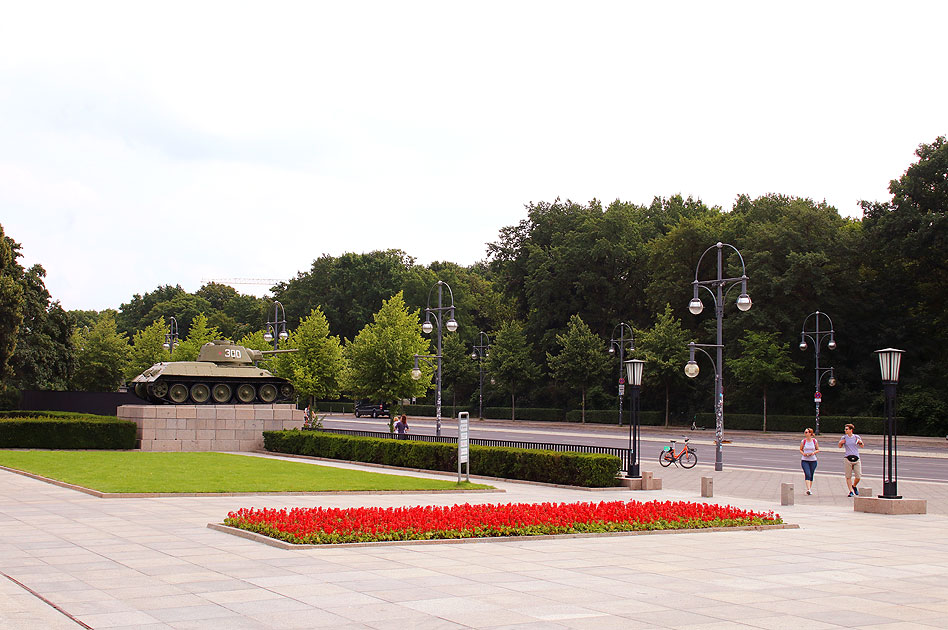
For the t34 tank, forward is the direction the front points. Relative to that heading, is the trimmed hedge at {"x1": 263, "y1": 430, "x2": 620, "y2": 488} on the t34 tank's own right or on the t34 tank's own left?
on the t34 tank's own right

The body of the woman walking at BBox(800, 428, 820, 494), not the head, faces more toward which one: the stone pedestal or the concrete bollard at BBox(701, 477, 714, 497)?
the concrete bollard

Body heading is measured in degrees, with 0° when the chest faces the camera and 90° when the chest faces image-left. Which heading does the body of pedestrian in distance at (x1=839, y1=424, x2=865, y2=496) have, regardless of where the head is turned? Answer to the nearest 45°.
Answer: approximately 0°

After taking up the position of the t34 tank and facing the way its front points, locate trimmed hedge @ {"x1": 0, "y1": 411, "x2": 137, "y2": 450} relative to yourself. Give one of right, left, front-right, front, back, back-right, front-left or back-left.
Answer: back-right

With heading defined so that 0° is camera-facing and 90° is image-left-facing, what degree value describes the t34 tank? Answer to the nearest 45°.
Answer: approximately 270°

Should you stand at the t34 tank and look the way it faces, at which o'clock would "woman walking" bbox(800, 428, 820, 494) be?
The woman walking is roughly at 2 o'clock from the t34 tank.
